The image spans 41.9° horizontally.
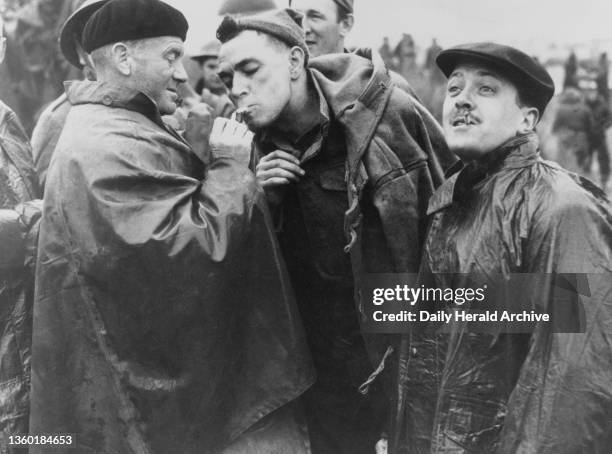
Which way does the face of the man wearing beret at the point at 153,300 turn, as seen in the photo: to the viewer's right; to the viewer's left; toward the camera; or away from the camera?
to the viewer's right

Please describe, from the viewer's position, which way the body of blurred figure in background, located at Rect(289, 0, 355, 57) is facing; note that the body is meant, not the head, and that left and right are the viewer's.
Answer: facing the viewer and to the left of the viewer

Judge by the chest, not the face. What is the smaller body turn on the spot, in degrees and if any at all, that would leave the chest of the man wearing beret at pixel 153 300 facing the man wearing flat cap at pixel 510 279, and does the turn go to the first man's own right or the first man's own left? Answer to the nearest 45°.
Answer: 0° — they already face them

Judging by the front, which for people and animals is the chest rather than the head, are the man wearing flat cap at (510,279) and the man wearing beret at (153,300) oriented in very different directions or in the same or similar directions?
very different directions

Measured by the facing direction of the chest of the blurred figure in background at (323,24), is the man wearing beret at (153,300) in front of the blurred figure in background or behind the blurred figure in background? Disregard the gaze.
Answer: in front

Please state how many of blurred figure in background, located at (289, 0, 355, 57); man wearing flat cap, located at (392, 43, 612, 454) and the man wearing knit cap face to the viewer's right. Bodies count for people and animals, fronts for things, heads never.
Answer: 0

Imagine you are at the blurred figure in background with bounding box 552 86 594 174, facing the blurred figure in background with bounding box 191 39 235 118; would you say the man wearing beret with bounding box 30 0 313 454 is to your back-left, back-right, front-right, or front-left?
front-left

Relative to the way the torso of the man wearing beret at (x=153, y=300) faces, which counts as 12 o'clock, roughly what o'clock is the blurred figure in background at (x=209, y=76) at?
The blurred figure in background is roughly at 9 o'clock from the man wearing beret.

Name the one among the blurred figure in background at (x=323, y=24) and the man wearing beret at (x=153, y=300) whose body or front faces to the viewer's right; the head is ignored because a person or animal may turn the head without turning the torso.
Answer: the man wearing beret

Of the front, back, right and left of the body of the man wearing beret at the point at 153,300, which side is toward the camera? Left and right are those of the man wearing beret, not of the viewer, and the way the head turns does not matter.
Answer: right

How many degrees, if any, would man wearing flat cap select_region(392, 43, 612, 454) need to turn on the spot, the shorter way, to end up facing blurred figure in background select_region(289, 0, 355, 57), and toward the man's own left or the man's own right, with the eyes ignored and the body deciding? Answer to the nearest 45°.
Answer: approximately 90° to the man's own right

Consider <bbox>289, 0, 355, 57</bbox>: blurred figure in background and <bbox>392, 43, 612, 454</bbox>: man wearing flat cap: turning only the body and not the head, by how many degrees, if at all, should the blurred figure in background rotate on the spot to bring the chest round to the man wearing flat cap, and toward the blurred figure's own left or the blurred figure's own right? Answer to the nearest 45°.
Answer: approximately 45° to the blurred figure's own left

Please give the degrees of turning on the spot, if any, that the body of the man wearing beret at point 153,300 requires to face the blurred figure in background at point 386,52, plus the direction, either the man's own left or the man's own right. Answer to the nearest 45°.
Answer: approximately 45° to the man's own left
